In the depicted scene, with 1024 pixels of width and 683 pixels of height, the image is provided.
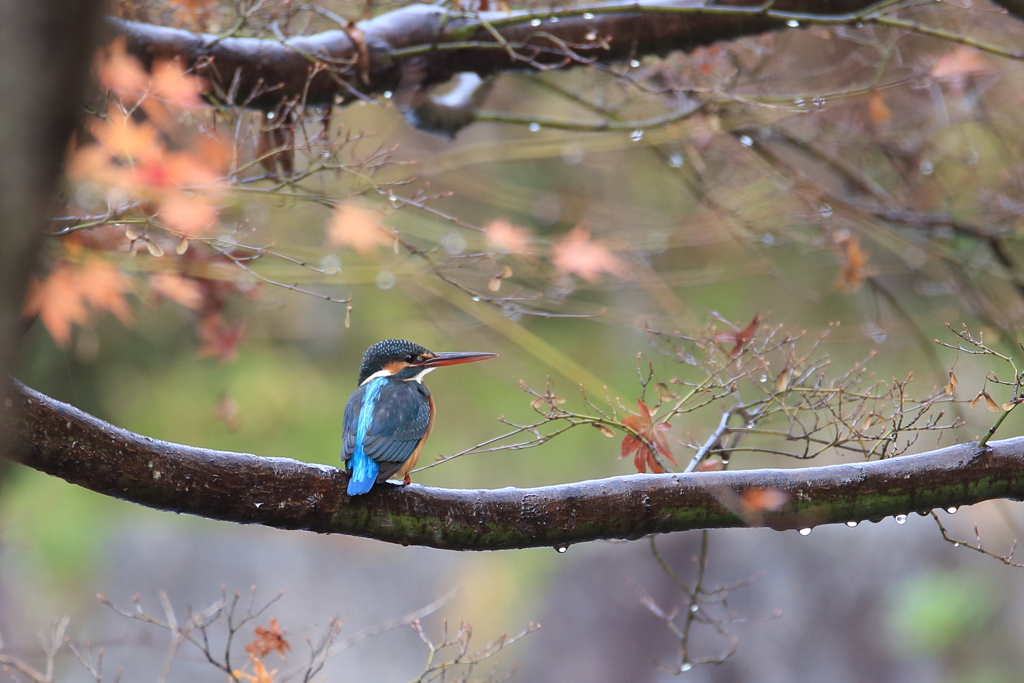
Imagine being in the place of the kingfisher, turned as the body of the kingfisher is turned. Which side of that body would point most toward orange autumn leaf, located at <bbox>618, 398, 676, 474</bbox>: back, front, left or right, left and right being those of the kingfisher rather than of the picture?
right

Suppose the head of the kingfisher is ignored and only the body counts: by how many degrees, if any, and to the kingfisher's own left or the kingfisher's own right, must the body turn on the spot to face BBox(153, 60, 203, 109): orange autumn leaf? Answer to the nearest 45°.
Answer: approximately 135° to the kingfisher's own left

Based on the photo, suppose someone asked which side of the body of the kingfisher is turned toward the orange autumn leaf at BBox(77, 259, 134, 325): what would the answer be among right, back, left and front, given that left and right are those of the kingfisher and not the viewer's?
back

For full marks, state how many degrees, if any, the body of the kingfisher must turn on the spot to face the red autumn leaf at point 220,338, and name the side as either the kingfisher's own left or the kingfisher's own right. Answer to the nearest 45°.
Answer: approximately 90° to the kingfisher's own left

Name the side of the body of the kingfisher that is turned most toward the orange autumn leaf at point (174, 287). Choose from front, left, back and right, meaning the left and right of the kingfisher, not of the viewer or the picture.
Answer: left

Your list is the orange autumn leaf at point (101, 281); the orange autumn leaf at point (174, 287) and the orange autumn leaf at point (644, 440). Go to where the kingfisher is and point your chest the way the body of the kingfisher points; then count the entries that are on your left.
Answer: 2

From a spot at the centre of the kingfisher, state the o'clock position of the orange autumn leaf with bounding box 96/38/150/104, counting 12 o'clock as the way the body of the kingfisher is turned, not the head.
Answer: The orange autumn leaf is roughly at 8 o'clock from the kingfisher.

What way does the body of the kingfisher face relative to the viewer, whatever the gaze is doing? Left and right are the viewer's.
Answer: facing away from the viewer and to the right of the viewer
